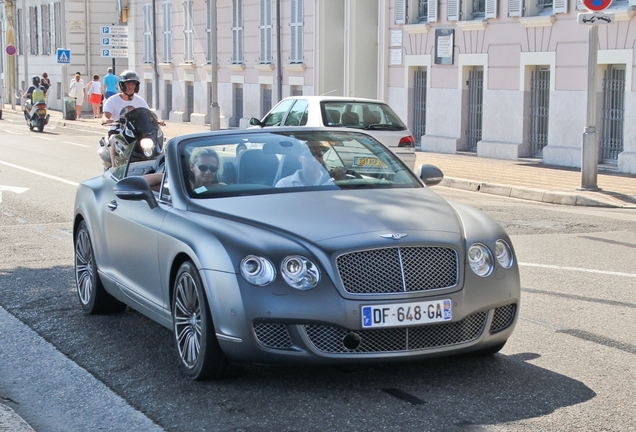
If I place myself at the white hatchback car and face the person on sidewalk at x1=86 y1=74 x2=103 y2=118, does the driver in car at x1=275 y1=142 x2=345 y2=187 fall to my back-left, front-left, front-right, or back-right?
back-left

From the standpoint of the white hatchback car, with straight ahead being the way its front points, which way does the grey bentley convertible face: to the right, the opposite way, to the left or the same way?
the opposite way

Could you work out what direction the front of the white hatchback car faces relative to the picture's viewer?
facing away from the viewer and to the left of the viewer

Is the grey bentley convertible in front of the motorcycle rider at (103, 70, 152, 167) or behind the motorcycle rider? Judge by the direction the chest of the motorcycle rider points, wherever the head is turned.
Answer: in front

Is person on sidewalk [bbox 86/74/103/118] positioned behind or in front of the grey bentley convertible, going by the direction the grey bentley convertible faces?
behind

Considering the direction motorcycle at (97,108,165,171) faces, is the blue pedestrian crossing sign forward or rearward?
rearward

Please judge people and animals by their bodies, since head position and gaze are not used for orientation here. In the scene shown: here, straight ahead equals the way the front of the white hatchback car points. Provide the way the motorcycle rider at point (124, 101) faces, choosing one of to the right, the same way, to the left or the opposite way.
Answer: the opposite way

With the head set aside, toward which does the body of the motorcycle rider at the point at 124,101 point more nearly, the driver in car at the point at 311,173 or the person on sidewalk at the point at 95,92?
the driver in car

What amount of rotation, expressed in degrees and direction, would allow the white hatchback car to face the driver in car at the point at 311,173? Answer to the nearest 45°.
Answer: approximately 135° to its left

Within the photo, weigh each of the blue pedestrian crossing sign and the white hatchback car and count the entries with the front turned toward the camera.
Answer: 1

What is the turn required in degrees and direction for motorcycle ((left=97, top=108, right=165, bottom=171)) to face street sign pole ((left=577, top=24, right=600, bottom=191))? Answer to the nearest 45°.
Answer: approximately 45° to its left
